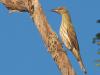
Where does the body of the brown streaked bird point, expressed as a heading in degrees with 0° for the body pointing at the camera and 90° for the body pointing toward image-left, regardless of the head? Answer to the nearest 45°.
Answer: approximately 90°
